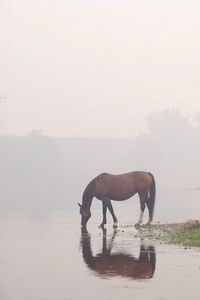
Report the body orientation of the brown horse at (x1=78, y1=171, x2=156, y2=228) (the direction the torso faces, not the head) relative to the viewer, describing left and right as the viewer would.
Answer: facing to the left of the viewer
